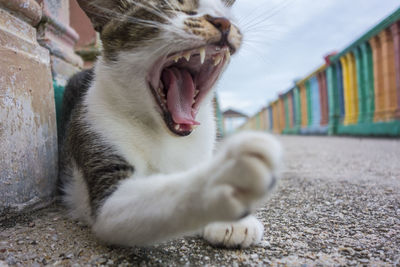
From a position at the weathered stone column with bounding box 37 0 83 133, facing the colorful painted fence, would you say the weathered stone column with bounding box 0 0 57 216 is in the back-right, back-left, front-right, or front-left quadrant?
back-right

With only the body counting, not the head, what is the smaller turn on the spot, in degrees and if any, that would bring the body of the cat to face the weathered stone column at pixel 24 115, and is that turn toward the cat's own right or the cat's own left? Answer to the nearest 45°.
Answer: approximately 135° to the cat's own right

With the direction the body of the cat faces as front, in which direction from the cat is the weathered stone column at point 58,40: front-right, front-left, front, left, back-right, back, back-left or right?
back

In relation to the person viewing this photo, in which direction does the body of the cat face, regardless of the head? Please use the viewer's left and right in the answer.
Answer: facing the viewer and to the right of the viewer

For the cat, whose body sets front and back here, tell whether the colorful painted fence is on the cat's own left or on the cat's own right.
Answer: on the cat's own left
